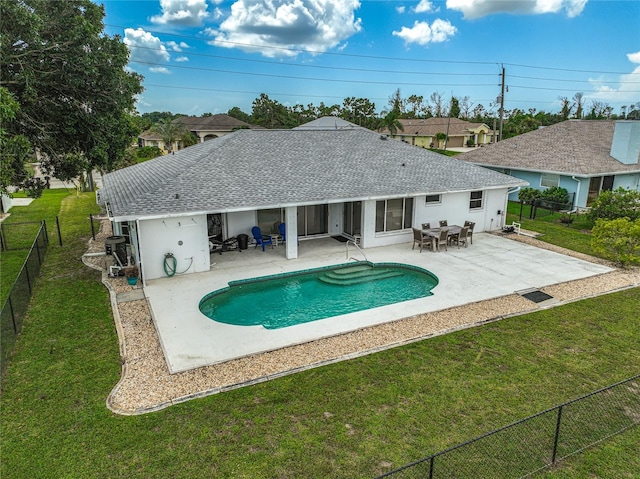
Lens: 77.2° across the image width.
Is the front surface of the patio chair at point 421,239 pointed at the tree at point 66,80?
no

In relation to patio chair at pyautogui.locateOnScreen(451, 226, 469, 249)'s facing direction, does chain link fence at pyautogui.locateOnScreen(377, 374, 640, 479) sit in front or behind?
behind

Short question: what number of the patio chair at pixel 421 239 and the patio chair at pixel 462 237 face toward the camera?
0

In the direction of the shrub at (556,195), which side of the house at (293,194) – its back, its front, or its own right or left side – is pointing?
right

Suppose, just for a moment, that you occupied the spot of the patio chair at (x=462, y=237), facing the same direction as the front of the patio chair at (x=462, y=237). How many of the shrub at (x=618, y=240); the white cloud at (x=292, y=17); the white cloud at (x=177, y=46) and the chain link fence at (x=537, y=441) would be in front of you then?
2

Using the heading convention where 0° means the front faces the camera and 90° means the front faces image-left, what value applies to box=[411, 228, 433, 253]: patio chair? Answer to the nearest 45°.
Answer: approximately 225°

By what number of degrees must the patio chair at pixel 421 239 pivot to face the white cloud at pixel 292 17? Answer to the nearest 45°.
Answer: approximately 90° to its left

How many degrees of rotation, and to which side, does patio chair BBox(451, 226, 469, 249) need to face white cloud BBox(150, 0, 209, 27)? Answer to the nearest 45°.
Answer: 0° — it already faces it

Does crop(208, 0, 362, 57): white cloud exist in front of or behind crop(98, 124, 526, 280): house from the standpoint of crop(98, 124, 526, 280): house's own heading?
in front

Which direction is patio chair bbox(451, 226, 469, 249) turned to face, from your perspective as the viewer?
facing away from the viewer and to the left of the viewer

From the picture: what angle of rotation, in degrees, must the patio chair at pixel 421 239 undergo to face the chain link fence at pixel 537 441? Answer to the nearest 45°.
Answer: approximately 135° to its right

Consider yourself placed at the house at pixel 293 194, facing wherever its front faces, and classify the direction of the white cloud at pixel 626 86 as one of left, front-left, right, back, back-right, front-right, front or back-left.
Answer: front-right

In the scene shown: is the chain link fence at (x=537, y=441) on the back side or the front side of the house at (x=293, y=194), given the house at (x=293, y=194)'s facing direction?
on the back side

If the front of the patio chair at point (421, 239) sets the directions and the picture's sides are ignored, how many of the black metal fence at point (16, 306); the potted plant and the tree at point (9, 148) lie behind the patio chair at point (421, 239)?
3

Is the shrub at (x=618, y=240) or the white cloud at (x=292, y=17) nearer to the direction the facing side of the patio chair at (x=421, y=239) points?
the shrub

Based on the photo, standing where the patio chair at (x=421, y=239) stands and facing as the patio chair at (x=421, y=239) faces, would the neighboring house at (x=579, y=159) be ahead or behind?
ahead

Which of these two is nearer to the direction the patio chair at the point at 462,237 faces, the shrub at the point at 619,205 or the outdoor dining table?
the outdoor dining table

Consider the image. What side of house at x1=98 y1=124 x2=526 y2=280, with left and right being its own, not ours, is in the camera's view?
back
